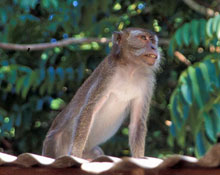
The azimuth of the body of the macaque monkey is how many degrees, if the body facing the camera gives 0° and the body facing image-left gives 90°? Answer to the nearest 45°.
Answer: approximately 315°

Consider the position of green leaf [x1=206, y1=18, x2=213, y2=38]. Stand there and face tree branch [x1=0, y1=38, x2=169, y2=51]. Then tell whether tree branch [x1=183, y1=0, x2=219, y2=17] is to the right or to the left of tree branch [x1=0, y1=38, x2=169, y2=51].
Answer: right

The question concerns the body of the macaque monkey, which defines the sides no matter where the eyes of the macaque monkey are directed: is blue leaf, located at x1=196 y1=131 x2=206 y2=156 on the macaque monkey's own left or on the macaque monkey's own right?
on the macaque monkey's own left

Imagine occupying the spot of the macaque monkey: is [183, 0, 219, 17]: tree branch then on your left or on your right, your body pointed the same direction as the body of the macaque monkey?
on your left

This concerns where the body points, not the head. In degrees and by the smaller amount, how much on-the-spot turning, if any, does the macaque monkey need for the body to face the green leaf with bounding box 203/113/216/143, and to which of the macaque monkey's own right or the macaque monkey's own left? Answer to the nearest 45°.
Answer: approximately 45° to the macaque monkey's own left

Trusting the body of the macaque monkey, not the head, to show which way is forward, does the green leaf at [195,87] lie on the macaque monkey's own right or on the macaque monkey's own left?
on the macaque monkey's own left

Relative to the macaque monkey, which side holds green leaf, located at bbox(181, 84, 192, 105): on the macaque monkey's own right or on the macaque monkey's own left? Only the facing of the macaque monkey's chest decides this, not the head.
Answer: on the macaque monkey's own left

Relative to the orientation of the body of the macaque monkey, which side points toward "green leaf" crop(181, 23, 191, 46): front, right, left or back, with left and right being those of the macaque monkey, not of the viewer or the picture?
left
